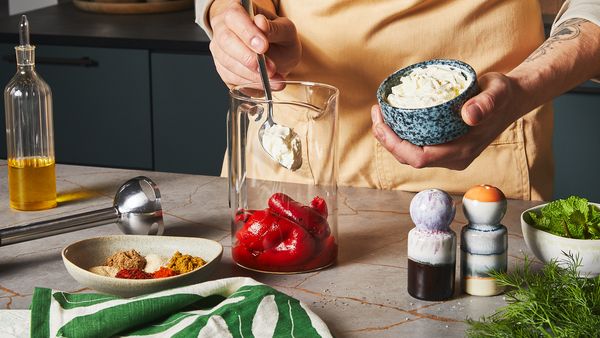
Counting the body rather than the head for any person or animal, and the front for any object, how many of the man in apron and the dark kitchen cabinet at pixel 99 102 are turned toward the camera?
2

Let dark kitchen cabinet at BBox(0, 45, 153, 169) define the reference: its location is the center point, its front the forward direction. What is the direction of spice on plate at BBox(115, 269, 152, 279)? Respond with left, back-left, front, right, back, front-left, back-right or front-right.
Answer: front

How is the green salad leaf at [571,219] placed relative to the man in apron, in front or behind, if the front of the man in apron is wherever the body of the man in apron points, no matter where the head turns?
in front

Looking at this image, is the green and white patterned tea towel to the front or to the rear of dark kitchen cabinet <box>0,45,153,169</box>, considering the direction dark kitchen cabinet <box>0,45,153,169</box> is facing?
to the front

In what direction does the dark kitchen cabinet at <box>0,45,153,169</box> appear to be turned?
toward the camera

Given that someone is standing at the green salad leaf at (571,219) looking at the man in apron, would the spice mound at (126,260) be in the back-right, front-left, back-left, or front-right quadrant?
front-left

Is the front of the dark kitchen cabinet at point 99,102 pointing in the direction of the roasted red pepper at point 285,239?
yes

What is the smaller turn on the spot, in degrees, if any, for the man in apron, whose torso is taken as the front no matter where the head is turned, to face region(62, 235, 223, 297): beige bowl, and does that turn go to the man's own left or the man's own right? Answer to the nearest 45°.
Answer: approximately 45° to the man's own right

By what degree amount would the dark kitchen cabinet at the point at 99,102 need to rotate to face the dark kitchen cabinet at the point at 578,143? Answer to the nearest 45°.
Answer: approximately 45° to its left

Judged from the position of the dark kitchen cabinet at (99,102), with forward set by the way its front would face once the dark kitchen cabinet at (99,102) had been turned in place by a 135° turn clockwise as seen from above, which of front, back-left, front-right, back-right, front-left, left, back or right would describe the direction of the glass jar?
back-left

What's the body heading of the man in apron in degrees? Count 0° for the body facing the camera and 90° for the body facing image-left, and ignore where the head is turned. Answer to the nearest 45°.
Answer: approximately 0°

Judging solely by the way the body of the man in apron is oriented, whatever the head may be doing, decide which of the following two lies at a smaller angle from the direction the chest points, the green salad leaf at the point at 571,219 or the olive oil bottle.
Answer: the green salad leaf

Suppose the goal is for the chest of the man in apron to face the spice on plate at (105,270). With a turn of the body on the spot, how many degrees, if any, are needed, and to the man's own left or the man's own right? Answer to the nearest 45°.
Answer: approximately 45° to the man's own right

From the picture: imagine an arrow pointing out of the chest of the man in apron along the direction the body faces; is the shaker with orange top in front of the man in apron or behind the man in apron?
in front

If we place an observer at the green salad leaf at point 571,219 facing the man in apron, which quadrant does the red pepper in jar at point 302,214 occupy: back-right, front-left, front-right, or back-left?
front-left
